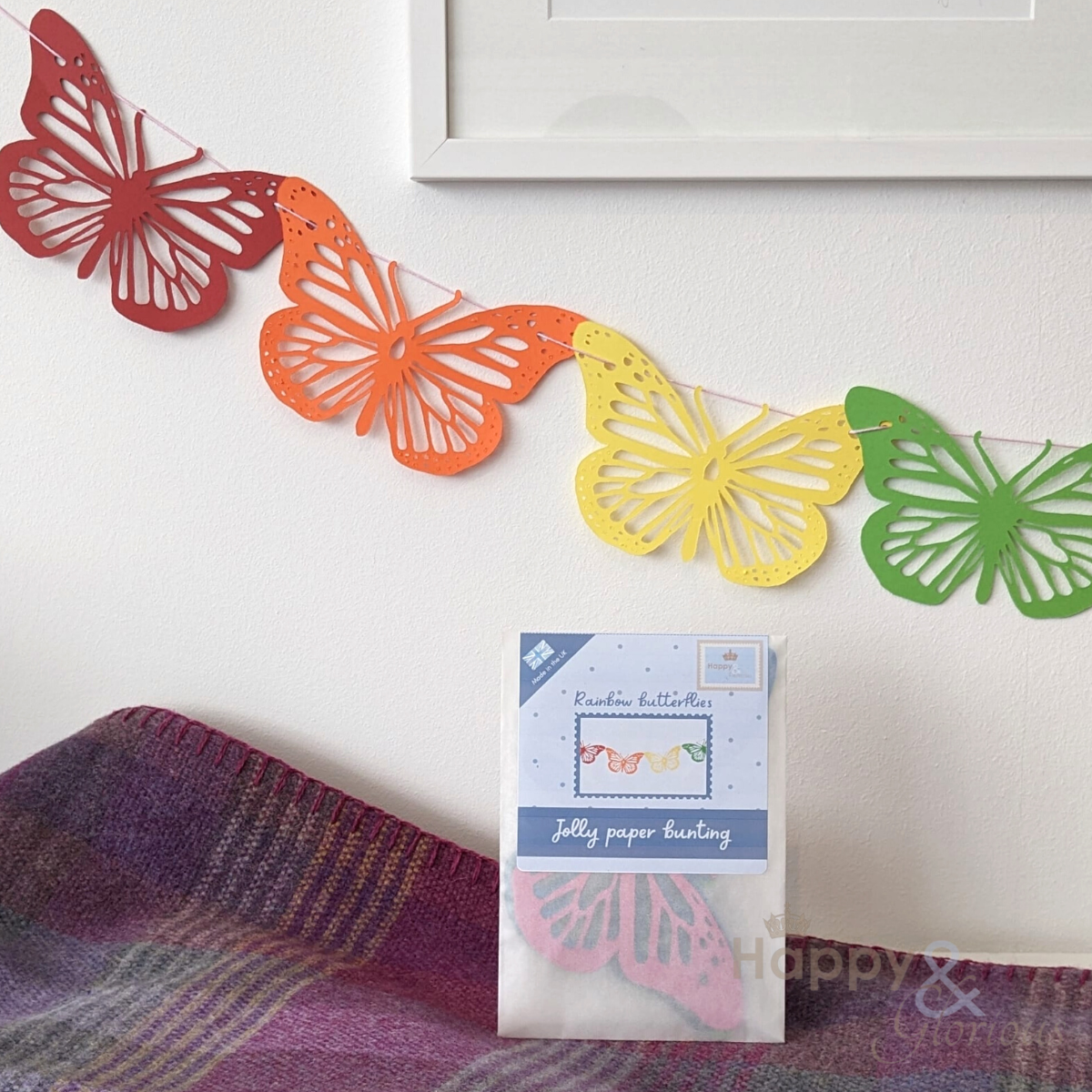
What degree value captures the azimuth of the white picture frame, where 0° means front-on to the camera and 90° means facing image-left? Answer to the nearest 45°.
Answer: approximately 0°
